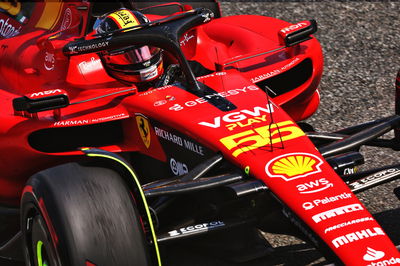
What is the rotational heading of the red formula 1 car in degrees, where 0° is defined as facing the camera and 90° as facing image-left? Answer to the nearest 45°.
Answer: approximately 315°
